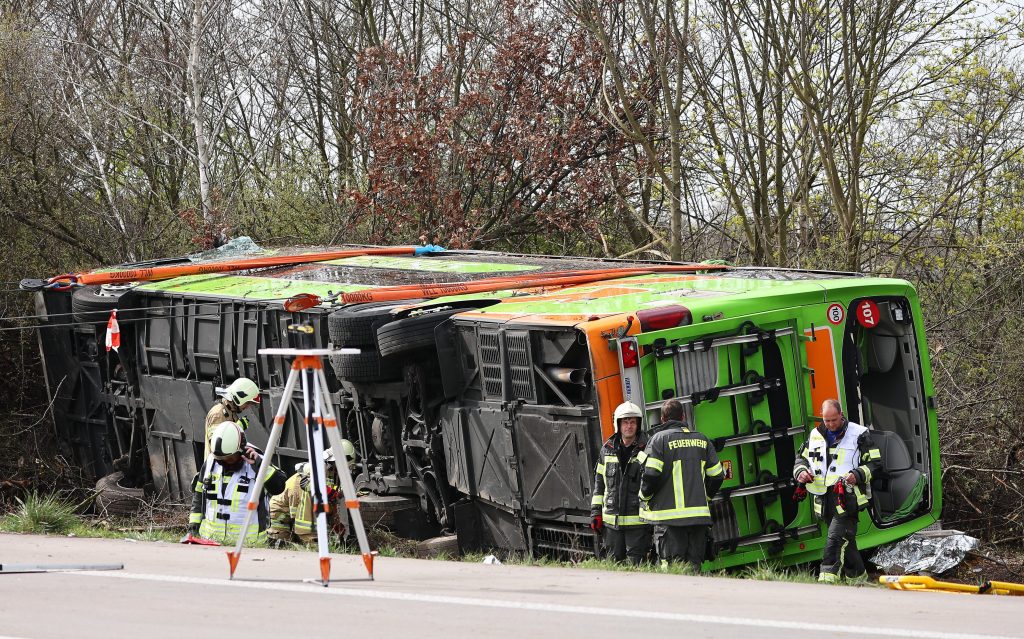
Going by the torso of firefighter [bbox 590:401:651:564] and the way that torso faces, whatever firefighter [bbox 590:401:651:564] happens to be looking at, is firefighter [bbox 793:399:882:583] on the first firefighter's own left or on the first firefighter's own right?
on the first firefighter's own left

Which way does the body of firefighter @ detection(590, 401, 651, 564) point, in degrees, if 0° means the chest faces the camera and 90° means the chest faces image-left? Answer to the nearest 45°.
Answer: approximately 0°

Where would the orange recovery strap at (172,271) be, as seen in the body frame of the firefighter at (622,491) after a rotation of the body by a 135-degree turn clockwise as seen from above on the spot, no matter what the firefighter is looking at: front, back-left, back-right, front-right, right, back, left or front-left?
front

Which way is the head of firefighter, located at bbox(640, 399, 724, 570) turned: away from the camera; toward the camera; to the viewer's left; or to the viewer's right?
away from the camera

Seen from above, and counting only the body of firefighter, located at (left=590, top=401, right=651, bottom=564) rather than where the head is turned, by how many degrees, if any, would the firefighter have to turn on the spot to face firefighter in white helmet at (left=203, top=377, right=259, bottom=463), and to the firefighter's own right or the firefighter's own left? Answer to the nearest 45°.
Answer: approximately 135° to the firefighter's own right

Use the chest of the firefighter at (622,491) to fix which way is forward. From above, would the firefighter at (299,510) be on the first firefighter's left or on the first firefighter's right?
on the first firefighter's right

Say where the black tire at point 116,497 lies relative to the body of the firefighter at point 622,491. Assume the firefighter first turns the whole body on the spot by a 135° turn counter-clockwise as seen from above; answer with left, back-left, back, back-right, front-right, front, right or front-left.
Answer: left

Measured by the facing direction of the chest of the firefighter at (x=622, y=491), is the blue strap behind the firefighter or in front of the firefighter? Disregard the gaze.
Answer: behind

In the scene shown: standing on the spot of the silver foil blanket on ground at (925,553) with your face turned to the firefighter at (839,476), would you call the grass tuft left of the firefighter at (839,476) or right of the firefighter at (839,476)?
right

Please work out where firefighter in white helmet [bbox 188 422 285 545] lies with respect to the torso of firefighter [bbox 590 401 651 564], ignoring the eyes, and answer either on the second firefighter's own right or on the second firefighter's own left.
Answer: on the second firefighter's own right

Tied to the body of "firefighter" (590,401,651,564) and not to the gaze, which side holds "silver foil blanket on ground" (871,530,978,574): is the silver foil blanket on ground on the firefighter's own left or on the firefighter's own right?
on the firefighter's own left
